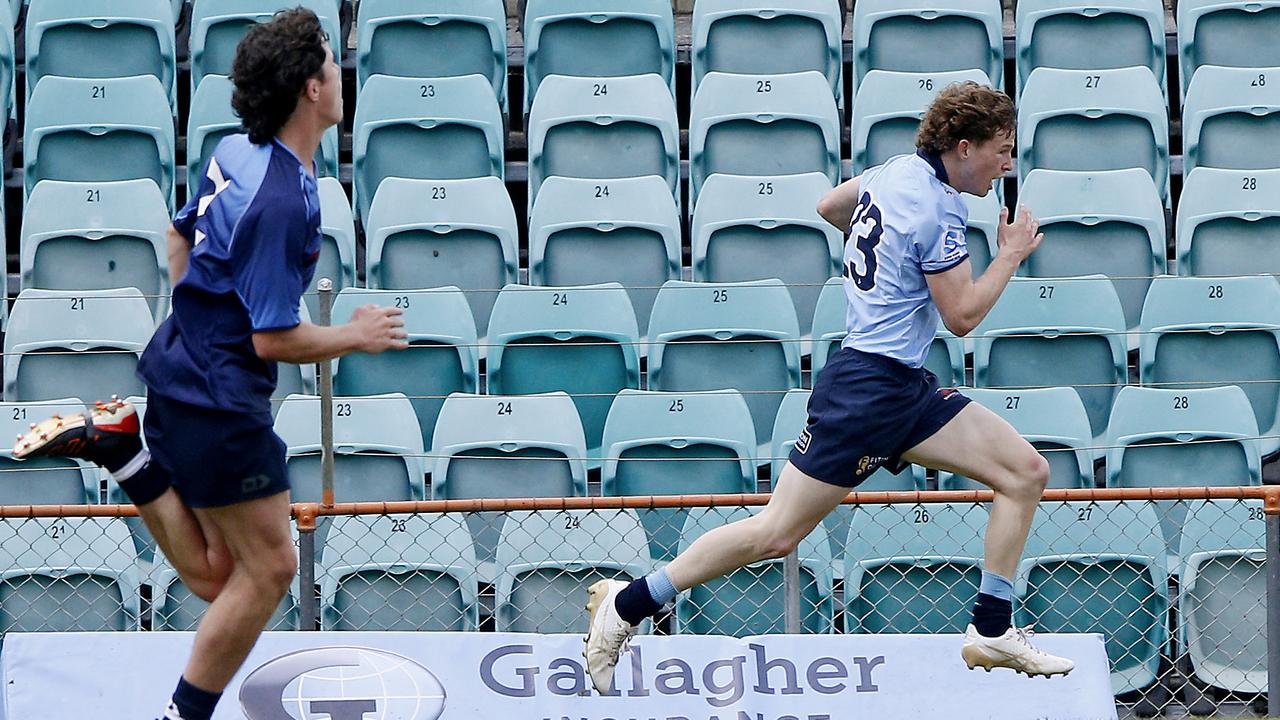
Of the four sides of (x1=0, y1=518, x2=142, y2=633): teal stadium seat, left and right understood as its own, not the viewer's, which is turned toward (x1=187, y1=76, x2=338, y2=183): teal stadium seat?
back

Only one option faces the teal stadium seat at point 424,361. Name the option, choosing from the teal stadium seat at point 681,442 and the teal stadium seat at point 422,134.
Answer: the teal stadium seat at point 422,134

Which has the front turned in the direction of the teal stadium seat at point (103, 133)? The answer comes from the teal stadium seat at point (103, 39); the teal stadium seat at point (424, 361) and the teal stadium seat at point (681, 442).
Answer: the teal stadium seat at point (103, 39)

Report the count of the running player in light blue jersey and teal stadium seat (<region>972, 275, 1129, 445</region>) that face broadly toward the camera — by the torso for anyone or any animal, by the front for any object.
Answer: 1

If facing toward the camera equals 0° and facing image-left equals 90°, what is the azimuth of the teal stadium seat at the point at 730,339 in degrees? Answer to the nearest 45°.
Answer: approximately 0°

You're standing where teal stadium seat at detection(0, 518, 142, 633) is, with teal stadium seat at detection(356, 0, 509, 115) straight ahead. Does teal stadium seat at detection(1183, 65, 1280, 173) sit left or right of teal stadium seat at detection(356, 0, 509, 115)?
right

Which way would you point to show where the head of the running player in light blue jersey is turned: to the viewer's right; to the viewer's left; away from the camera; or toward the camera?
to the viewer's right

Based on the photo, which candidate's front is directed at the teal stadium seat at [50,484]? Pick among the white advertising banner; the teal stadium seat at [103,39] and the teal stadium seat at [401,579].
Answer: the teal stadium seat at [103,39]

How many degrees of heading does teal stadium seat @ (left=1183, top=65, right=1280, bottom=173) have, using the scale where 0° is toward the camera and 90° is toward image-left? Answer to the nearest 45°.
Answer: approximately 0°

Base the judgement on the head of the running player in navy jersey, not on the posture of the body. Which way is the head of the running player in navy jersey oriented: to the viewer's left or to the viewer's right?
to the viewer's right

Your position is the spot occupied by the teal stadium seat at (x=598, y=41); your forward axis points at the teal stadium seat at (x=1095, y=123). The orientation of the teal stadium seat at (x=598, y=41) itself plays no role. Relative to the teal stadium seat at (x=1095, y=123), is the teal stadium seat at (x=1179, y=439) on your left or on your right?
right

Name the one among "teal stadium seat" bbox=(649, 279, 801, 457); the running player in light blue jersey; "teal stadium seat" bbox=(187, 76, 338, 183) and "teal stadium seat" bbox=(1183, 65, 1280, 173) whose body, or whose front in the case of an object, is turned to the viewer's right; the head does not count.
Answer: the running player in light blue jersey

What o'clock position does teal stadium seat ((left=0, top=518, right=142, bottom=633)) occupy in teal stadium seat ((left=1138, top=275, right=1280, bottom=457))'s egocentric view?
teal stadium seat ((left=0, top=518, right=142, bottom=633)) is roughly at 2 o'clock from teal stadium seat ((left=1138, top=275, right=1280, bottom=457)).
